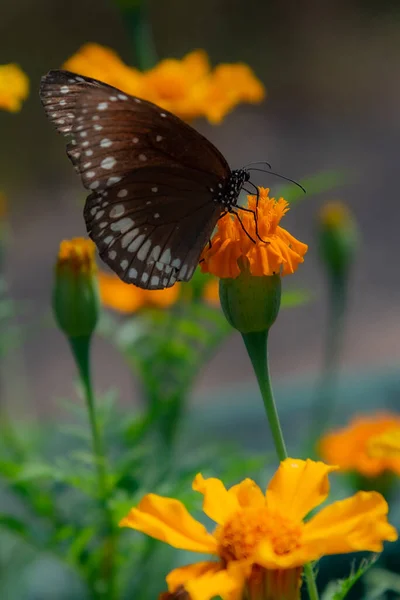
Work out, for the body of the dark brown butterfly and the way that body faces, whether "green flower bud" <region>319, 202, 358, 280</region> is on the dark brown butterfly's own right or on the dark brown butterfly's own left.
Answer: on the dark brown butterfly's own left

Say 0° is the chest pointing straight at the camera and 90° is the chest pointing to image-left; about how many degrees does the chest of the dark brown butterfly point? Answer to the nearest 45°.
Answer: approximately 270°
